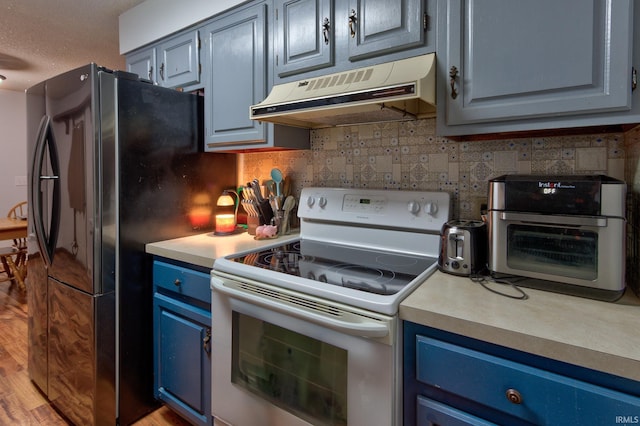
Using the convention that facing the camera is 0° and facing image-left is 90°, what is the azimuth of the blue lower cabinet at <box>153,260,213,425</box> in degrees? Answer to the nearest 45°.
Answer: approximately 45°

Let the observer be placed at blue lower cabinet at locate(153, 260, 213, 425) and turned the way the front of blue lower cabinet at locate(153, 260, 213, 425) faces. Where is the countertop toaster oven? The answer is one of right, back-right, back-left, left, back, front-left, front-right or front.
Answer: left

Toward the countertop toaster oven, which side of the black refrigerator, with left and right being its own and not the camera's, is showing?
left

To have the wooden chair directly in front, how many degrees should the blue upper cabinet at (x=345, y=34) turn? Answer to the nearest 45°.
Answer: approximately 90° to its right
